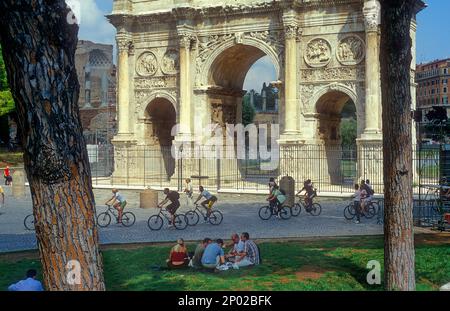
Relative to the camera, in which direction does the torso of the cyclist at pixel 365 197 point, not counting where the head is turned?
to the viewer's left

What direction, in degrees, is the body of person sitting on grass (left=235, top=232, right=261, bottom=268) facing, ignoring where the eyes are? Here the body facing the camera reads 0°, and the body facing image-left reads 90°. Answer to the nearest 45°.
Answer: approximately 90°

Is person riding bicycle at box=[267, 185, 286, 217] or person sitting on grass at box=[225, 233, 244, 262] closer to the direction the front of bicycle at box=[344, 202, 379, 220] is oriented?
the person riding bicycle

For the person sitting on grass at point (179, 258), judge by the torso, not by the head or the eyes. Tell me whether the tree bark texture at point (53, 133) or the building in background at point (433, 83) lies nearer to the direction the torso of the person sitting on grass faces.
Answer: the building in background

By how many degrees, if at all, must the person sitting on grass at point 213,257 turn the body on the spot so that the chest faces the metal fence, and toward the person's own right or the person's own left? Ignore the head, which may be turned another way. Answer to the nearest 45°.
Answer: approximately 45° to the person's own left
